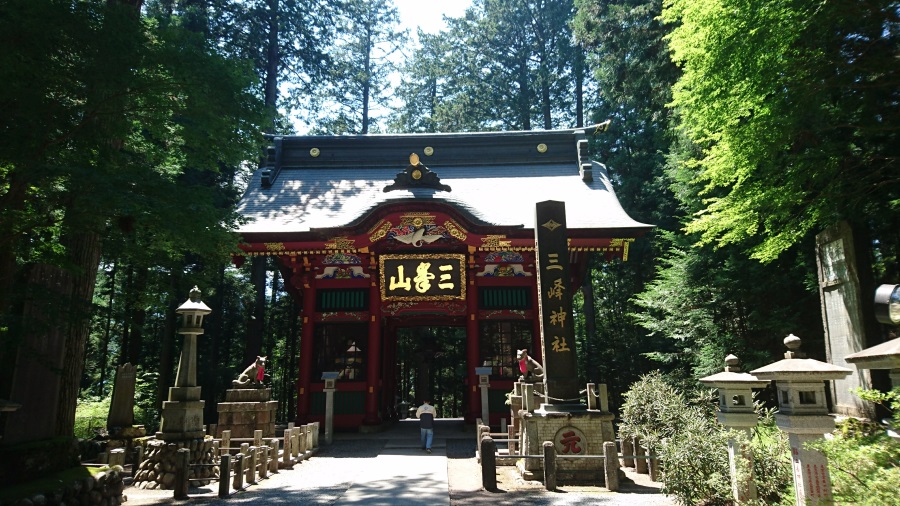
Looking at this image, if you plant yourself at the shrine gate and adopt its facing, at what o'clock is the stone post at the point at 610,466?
The stone post is roughly at 11 o'clock from the shrine gate.

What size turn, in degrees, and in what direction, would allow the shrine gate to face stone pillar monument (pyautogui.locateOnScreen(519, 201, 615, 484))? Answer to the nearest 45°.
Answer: approximately 45° to its left

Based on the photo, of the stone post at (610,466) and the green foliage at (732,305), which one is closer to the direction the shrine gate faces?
the stone post

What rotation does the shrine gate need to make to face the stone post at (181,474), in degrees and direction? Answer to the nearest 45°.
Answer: approximately 45° to its right
